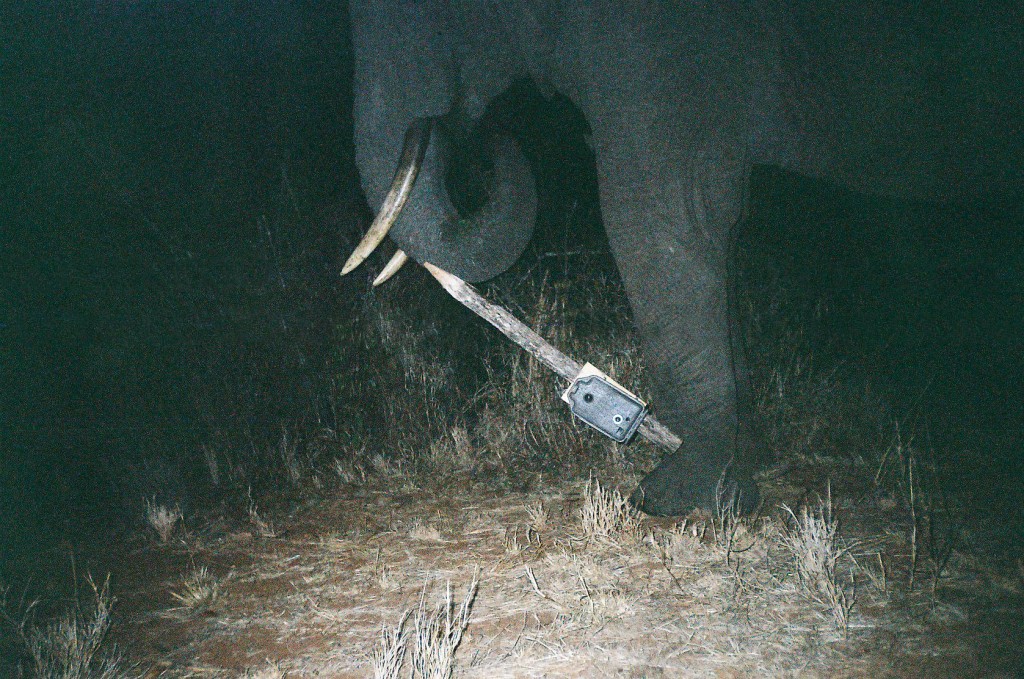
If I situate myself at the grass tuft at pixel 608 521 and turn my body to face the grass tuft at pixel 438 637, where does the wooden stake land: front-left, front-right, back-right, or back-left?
back-right

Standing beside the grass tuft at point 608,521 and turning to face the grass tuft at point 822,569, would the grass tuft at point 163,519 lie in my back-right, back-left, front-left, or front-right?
back-right

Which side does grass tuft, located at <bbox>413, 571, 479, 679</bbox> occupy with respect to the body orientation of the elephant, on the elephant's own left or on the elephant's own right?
on the elephant's own left

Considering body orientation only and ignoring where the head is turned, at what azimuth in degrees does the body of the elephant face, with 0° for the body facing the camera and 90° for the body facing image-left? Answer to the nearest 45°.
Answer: approximately 90°
